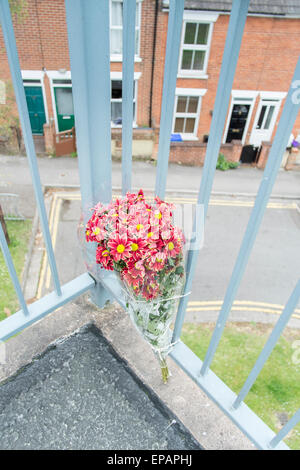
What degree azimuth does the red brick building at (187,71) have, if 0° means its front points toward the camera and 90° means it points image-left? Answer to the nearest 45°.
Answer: approximately 0°

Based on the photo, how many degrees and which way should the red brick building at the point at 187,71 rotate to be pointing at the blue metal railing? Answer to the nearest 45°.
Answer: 0° — it already faces it
